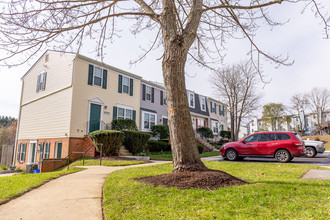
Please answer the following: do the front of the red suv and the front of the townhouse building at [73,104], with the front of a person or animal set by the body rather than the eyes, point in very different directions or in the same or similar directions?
very different directions

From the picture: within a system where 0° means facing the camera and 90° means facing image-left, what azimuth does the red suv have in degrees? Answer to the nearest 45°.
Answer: approximately 90°

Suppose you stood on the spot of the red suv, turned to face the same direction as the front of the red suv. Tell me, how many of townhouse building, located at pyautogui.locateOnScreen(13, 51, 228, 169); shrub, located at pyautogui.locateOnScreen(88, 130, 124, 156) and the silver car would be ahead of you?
2

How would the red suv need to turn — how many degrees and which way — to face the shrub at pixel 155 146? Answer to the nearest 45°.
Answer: approximately 45° to its right

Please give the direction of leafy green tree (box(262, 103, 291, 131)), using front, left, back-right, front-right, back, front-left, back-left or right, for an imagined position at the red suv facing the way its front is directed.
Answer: right

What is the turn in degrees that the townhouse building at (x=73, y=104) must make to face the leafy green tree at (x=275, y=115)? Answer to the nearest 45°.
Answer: approximately 90° to its left

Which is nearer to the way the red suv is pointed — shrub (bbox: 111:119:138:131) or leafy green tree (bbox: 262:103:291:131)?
the shrub

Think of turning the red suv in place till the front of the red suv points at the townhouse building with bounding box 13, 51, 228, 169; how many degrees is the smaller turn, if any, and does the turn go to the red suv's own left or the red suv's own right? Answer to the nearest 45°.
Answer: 0° — it already faces it

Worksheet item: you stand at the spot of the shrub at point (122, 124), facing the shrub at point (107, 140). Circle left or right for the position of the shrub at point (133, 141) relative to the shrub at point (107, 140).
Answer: left

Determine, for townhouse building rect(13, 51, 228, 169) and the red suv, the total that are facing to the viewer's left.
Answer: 1

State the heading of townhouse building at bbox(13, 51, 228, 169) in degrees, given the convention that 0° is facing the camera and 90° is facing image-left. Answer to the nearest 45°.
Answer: approximately 315°

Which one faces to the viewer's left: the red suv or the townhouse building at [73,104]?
the red suv

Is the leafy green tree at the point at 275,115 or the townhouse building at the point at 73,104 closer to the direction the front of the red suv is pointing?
the townhouse building

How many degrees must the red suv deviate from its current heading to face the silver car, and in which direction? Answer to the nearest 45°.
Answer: approximately 135° to its right

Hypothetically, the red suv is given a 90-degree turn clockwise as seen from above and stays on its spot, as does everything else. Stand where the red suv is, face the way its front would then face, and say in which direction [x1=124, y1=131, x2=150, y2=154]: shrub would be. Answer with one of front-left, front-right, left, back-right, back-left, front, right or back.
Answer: left
